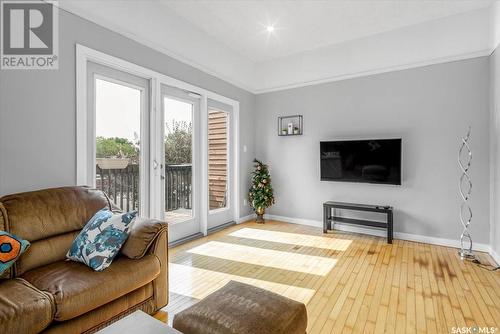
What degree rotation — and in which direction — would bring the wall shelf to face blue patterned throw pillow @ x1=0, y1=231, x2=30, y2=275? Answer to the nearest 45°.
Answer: approximately 45° to its right

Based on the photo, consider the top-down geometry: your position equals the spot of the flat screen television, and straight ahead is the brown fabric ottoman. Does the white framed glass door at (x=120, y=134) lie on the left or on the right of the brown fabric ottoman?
right

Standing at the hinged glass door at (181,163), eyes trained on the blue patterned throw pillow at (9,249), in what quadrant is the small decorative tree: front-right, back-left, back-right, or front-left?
back-left

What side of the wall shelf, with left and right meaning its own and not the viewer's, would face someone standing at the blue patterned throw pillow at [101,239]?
front

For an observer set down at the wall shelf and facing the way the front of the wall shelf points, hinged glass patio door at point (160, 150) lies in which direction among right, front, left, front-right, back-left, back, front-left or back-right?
front-right

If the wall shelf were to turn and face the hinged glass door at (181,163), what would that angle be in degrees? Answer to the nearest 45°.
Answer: approximately 45° to its right

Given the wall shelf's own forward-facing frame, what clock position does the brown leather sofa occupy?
The brown leather sofa is roughly at 1 o'clock from the wall shelf.

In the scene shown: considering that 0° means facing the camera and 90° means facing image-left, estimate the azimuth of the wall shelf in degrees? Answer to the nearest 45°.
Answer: approximately 0°
